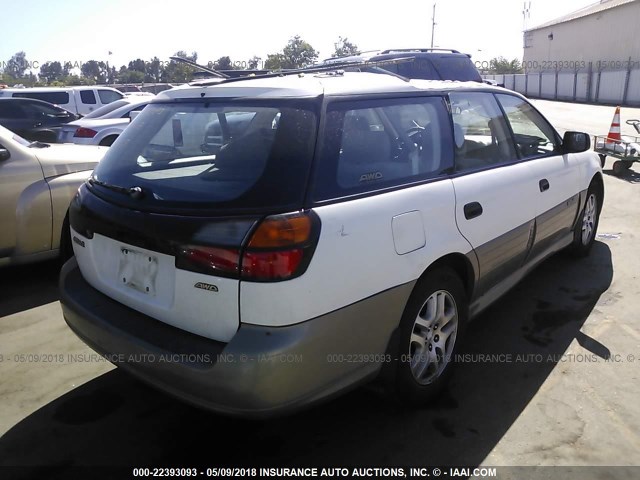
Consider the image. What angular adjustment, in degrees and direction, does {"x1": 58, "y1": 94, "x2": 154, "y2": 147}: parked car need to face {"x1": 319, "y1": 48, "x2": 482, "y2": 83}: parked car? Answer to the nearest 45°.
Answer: approximately 45° to its right

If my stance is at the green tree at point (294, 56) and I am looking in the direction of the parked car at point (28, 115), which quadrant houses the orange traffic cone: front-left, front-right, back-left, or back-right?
front-left

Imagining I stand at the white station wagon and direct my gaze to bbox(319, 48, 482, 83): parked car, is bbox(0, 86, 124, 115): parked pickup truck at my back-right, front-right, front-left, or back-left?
front-left

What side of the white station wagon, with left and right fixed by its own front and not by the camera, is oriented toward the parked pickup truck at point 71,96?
left

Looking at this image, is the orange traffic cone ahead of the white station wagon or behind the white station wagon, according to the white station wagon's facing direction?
ahead

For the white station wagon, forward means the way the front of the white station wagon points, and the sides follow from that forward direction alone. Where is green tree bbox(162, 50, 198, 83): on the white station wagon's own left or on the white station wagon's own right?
on the white station wagon's own left

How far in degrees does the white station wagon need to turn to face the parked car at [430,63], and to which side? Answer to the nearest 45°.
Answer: approximately 45° to its left

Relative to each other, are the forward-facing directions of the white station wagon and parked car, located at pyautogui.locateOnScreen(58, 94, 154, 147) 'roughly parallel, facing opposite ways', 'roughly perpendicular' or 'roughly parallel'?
roughly parallel

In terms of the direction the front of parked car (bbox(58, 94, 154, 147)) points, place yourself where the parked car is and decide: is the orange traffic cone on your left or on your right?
on your right

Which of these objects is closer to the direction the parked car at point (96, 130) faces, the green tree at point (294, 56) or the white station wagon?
the green tree

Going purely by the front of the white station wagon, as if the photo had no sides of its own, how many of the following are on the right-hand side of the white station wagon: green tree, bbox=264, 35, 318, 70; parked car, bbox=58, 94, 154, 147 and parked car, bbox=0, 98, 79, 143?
0

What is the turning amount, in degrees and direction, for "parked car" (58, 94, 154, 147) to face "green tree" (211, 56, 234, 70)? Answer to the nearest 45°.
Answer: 0° — it already faces it

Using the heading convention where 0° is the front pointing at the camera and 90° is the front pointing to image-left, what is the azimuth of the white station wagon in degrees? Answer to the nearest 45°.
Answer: approximately 225°

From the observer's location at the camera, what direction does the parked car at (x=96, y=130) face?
facing away from the viewer and to the right of the viewer

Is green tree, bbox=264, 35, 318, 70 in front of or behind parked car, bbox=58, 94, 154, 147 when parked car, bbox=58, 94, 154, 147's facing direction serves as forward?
in front

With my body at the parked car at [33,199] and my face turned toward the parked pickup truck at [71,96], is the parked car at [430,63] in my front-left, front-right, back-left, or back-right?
front-right

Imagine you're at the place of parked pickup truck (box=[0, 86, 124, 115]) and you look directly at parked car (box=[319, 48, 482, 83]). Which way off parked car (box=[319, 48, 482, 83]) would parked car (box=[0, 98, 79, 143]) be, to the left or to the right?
right

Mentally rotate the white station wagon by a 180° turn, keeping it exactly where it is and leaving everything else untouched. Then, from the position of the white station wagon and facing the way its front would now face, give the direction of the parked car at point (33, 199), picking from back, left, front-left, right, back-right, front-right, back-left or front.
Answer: right

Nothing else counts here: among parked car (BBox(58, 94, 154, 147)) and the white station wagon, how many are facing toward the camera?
0
